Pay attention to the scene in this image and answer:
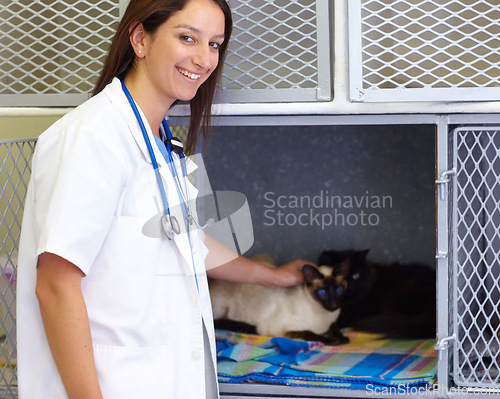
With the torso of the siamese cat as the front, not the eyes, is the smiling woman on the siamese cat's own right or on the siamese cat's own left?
on the siamese cat's own right

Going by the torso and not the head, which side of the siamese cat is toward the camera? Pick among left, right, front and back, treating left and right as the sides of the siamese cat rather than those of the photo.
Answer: right
